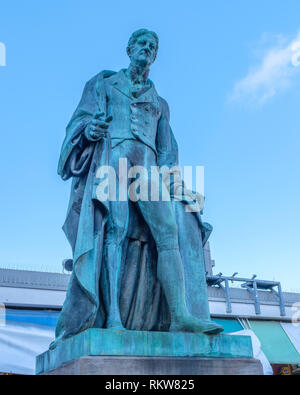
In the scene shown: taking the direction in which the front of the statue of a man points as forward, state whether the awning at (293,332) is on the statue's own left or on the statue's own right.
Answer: on the statue's own left

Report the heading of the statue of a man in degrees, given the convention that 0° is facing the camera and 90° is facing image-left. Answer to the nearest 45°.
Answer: approximately 315°

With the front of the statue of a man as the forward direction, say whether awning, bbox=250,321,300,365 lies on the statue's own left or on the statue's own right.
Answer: on the statue's own left

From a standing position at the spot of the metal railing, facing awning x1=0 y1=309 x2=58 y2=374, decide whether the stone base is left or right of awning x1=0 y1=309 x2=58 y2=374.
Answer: left
